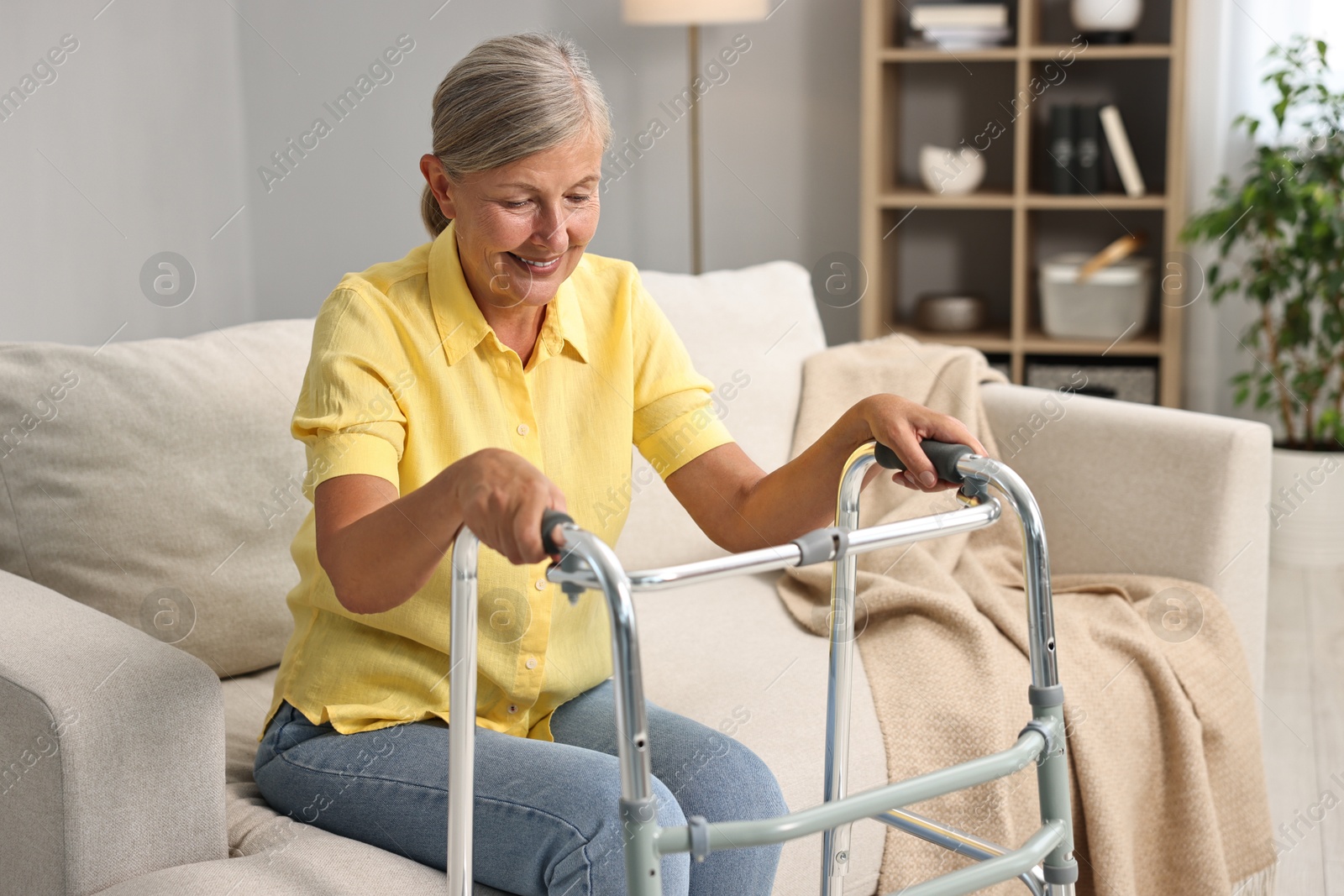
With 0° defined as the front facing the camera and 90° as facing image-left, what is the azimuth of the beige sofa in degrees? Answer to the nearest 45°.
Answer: approximately 315°

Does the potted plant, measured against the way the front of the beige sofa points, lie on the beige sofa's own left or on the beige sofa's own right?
on the beige sofa's own left

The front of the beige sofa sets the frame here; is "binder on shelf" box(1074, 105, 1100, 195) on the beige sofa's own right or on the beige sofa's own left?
on the beige sofa's own left

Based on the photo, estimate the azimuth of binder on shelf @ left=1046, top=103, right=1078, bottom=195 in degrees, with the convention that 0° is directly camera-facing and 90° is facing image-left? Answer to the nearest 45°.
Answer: approximately 0°

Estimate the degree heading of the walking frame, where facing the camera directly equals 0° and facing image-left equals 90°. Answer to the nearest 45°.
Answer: approximately 315°

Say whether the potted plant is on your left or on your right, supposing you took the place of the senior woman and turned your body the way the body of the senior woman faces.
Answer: on your left

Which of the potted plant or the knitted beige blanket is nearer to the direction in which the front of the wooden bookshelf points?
the knitted beige blanket

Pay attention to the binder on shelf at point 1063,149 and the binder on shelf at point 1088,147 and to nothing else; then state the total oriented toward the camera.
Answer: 2

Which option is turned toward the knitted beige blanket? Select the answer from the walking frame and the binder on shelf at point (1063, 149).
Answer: the binder on shelf

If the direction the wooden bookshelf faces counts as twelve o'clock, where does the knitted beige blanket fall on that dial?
The knitted beige blanket is roughly at 12 o'clock from the wooden bookshelf.
